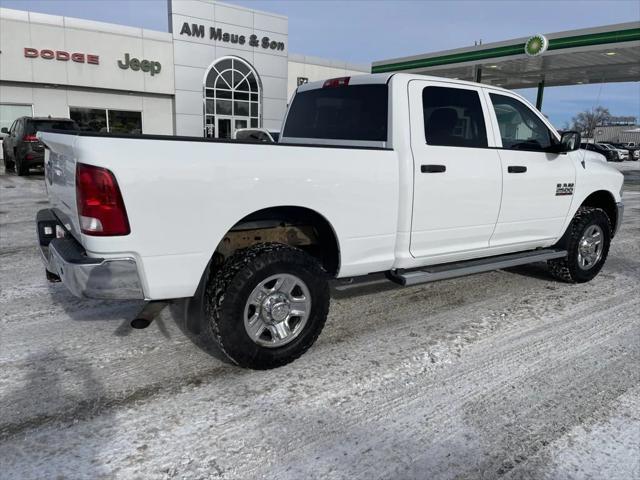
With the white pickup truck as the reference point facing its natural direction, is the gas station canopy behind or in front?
in front

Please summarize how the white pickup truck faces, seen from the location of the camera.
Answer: facing away from the viewer and to the right of the viewer

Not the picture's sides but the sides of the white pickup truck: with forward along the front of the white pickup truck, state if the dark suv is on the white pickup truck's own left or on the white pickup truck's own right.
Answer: on the white pickup truck's own left
